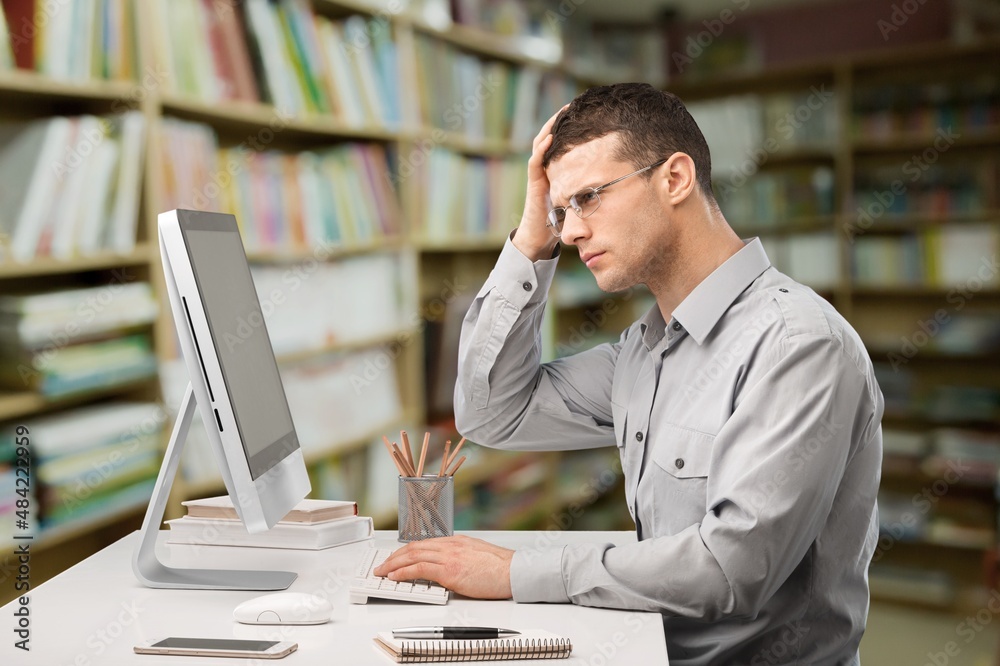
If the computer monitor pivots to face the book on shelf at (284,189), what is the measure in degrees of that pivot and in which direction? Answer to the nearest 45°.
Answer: approximately 90° to its left

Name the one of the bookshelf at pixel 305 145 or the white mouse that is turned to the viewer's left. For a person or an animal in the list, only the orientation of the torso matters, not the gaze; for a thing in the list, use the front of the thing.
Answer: the white mouse

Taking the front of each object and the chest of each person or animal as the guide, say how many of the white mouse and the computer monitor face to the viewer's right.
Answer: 1

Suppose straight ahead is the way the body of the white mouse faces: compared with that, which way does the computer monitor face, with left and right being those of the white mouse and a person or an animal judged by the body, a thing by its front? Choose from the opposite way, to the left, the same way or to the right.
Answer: the opposite way

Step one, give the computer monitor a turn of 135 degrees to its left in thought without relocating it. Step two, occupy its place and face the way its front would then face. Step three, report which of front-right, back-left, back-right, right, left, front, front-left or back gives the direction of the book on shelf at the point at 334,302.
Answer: front-right

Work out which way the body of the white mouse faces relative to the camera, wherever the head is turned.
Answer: to the viewer's left

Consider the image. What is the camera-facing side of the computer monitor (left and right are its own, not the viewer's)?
right

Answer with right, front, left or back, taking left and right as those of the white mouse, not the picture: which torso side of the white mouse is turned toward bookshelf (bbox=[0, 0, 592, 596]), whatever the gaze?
right
